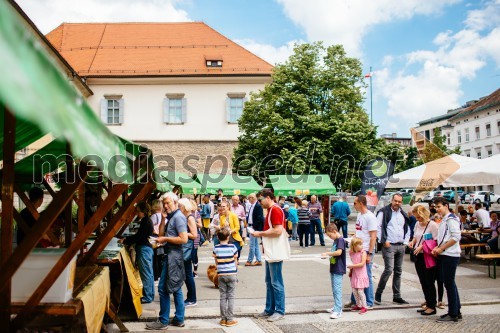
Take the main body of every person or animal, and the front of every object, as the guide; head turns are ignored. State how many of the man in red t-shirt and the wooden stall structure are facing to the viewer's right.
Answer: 1

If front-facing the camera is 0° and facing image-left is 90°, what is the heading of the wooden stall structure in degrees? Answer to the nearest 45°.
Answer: approximately 270°

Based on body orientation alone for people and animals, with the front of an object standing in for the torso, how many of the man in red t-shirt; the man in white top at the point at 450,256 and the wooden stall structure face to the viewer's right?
1

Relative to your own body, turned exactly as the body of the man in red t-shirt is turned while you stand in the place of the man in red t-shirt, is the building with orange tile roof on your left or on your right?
on your right

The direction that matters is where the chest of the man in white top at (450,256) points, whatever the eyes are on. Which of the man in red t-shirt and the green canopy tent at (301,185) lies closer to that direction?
the man in red t-shirt

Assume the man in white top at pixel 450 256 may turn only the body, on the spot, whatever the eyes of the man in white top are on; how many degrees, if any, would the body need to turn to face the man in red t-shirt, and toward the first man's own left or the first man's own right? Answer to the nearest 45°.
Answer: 0° — they already face them

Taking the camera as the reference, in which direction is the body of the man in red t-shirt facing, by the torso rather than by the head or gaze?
to the viewer's left

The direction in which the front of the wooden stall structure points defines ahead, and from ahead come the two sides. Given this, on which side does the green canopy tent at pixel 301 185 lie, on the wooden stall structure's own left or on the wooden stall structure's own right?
on the wooden stall structure's own left

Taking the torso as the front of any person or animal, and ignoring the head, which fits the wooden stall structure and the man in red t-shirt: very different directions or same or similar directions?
very different directions

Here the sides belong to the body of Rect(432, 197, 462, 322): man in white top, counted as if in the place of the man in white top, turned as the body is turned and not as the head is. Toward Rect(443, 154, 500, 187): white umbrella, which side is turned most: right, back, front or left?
right

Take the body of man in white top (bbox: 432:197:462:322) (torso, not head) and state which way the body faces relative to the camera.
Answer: to the viewer's left

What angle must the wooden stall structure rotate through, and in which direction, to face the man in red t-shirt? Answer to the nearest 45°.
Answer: approximately 45° to its left

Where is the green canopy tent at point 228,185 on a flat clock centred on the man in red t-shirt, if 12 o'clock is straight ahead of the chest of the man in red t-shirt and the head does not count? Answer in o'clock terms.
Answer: The green canopy tent is roughly at 3 o'clock from the man in red t-shirt.

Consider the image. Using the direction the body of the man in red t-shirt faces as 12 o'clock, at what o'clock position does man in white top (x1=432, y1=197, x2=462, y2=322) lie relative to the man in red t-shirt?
The man in white top is roughly at 6 o'clock from the man in red t-shirt.
